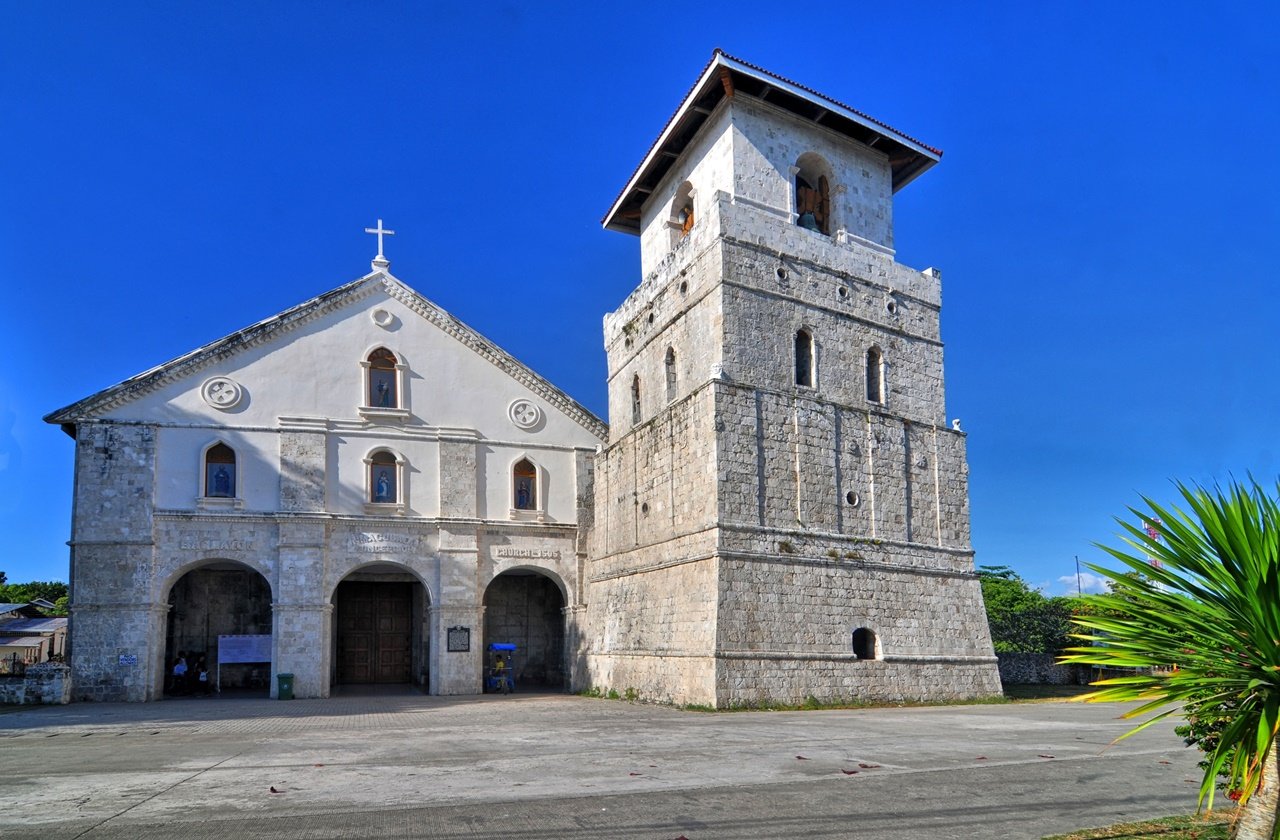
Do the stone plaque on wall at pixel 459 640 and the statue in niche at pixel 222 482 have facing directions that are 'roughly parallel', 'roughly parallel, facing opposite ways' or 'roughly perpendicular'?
roughly parallel

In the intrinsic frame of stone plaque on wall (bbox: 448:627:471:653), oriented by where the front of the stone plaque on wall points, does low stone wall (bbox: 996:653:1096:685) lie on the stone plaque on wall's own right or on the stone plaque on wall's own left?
on the stone plaque on wall's own left

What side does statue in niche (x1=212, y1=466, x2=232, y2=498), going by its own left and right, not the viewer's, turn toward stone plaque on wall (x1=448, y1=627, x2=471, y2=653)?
left

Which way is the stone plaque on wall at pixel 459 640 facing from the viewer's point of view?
toward the camera

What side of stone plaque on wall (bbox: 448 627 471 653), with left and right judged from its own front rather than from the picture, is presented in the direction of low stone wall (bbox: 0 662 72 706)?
right

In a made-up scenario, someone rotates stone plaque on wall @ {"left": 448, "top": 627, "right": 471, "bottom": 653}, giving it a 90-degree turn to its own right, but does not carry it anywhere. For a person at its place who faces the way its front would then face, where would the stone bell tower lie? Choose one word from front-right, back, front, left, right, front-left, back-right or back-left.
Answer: back-left

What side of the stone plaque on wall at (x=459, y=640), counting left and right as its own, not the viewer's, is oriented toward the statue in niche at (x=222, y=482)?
right

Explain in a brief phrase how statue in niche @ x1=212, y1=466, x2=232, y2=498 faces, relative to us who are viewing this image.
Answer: facing the viewer

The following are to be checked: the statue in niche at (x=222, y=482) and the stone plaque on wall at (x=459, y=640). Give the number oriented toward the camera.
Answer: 2

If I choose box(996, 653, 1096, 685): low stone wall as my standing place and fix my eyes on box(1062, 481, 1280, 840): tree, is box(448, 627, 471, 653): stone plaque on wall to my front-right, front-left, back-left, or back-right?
front-right

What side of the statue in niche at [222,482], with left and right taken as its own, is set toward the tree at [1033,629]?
left

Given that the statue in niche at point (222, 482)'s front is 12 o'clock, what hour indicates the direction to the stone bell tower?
The stone bell tower is roughly at 10 o'clock from the statue in niche.
